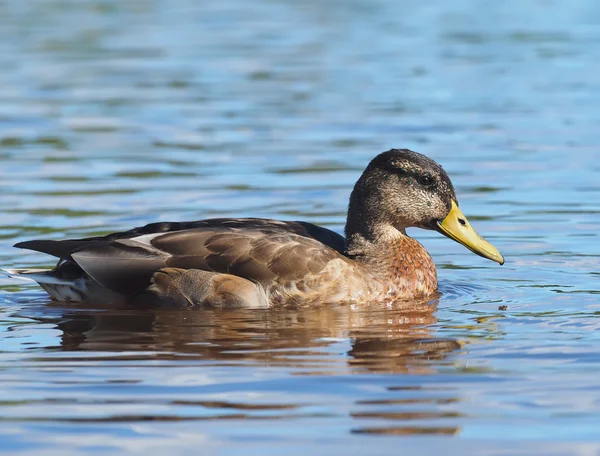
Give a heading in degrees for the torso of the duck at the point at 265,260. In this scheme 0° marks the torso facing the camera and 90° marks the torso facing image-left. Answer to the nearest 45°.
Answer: approximately 270°
